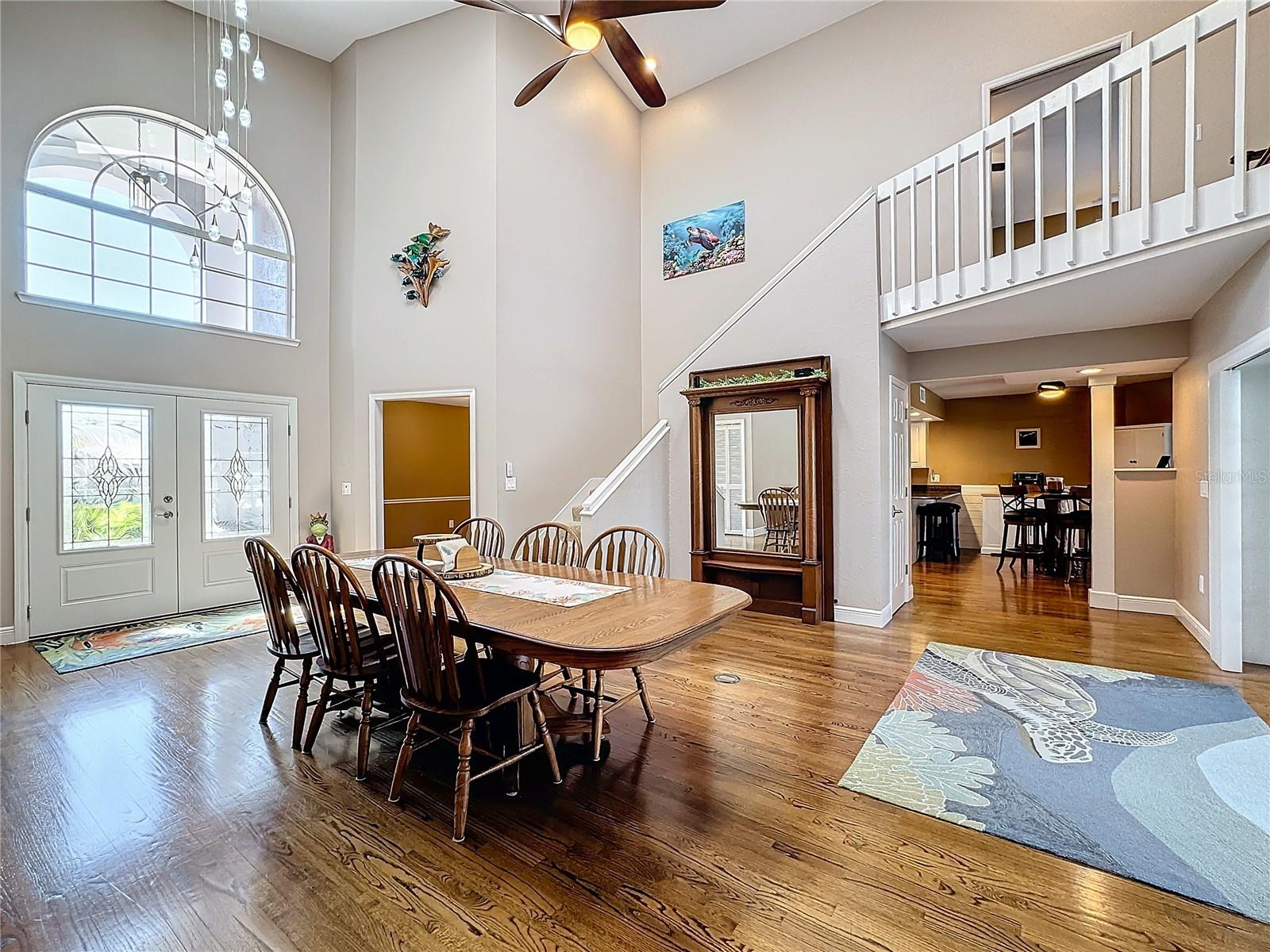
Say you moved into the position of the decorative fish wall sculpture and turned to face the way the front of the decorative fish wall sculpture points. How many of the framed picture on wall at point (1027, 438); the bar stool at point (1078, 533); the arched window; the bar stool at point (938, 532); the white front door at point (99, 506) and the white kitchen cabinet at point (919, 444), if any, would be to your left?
4

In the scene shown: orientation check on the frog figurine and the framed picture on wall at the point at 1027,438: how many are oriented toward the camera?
2

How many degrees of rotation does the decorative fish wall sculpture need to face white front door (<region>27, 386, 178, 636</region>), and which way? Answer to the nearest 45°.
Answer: approximately 90° to its right

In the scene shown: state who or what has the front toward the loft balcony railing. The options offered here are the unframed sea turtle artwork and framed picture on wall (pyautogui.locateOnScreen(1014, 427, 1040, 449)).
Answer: the framed picture on wall

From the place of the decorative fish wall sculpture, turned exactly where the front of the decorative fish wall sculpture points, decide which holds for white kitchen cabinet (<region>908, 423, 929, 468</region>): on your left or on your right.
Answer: on your left

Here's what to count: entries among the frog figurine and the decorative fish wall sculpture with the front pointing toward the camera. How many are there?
2

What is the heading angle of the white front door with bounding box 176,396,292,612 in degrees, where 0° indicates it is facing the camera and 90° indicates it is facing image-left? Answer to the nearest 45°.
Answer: approximately 315°

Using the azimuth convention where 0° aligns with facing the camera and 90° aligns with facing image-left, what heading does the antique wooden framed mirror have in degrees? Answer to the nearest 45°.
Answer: approximately 45°

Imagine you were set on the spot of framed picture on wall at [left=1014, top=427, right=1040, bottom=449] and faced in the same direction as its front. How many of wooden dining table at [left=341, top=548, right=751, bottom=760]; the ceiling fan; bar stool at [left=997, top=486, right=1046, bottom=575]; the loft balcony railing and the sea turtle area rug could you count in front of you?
5

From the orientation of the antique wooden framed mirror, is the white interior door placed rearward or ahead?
rearward

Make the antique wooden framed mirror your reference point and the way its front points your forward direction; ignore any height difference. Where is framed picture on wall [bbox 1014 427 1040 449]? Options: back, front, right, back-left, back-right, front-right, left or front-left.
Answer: back
